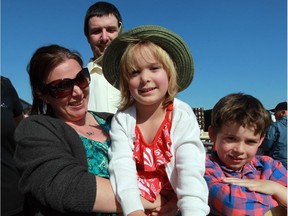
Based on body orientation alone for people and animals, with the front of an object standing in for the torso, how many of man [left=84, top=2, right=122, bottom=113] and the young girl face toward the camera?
2

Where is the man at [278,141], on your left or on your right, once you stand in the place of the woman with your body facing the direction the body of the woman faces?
on your left

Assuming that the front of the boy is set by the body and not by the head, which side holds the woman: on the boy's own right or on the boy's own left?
on the boy's own right

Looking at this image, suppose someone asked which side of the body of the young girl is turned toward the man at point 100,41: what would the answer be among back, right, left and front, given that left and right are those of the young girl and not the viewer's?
back

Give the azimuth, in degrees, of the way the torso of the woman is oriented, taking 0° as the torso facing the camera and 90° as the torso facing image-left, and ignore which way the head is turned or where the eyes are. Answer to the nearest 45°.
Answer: approximately 315°

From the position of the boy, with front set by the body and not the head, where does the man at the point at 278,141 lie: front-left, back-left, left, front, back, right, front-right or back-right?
back

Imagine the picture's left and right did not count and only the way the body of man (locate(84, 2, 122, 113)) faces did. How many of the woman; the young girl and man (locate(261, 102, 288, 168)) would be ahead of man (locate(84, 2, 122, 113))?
2

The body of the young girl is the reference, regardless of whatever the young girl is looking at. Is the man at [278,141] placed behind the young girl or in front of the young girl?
behind

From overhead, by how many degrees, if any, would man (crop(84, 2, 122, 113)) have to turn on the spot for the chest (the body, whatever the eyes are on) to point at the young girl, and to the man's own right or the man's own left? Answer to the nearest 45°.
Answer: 0° — they already face them

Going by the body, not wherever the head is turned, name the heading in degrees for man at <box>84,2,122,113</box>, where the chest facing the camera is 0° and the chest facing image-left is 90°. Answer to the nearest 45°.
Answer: approximately 0°
